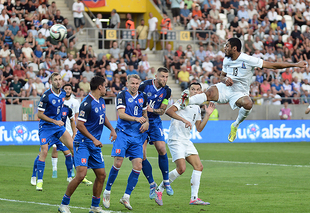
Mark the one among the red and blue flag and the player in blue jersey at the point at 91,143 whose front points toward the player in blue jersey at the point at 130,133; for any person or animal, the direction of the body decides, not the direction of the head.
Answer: the red and blue flag

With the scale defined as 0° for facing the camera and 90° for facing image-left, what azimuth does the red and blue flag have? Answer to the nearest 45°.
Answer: approximately 0°

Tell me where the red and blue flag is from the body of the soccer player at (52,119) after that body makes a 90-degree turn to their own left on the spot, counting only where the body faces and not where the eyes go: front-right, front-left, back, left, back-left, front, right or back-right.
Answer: front-left

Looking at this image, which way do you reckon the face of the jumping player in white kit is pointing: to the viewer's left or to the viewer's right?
to the viewer's left

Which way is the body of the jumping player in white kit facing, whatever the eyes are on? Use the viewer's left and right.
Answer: facing the viewer and to the left of the viewer

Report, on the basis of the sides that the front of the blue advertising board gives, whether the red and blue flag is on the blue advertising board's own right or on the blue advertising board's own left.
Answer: on the blue advertising board's own right

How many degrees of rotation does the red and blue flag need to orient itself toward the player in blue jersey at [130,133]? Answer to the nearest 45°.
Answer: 0° — it already faces them

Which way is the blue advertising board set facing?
toward the camera

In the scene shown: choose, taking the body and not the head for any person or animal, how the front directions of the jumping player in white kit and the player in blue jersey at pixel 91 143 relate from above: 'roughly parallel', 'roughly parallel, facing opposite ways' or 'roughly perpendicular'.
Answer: roughly perpendicular

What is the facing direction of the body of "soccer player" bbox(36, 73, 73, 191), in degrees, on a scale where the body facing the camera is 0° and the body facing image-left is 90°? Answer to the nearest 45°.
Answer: approximately 315°

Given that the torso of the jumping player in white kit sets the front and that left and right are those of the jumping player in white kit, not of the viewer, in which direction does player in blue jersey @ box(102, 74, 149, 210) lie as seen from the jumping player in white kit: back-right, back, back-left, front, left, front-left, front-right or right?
front

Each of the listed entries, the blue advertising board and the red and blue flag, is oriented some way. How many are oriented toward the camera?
2

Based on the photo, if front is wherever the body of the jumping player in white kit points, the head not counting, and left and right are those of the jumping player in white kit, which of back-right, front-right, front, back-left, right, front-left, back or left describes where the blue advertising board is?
back-right

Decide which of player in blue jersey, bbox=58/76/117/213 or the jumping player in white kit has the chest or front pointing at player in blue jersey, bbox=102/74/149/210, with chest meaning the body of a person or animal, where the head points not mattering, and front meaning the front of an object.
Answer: the jumping player in white kit
